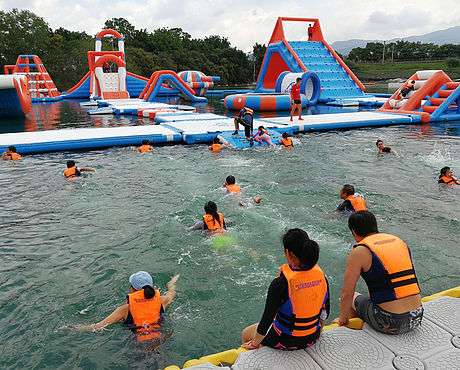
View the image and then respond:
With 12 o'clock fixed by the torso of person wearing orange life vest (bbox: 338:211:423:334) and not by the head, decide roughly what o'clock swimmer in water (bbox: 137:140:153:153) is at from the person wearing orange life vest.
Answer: The swimmer in water is roughly at 12 o'clock from the person wearing orange life vest.

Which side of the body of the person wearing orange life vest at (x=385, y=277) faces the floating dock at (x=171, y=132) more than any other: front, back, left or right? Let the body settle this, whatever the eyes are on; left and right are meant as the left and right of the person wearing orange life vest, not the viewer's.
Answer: front

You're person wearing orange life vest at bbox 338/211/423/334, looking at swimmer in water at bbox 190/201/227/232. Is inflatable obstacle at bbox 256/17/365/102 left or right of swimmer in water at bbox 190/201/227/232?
right

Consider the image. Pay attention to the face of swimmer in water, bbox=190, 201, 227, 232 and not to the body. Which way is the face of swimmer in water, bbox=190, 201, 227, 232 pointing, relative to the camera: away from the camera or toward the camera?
away from the camera

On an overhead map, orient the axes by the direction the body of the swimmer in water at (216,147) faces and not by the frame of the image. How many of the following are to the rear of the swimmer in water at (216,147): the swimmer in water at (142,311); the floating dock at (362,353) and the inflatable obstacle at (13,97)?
2

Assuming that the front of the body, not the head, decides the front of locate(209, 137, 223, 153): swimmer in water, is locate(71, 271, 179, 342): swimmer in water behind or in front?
behind

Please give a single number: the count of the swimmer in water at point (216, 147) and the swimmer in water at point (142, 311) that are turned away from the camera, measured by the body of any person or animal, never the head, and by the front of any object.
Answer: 2

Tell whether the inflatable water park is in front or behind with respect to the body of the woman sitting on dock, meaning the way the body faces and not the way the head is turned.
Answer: in front

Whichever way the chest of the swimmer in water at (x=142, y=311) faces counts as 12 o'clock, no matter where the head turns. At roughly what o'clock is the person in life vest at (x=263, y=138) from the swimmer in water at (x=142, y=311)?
the person in life vest at (x=263, y=138) is roughly at 1 o'clock from the swimmer in water at (x=142, y=311).

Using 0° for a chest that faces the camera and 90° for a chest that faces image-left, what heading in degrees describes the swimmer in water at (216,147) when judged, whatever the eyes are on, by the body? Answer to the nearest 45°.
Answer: approximately 180°

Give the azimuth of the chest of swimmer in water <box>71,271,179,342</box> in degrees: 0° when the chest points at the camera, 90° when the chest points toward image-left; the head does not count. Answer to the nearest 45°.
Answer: approximately 180°

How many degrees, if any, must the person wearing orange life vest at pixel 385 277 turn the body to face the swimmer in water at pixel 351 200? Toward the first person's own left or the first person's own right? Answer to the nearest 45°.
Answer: approximately 45° to the first person's own right

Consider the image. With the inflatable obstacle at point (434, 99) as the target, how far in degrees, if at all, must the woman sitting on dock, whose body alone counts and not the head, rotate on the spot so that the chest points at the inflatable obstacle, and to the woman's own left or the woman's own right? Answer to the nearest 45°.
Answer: approximately 45° to the woman's own right

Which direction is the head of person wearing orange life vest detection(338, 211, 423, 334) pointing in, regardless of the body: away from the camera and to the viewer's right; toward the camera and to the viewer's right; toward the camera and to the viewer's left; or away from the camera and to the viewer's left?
away from the camera and to the viewer's left

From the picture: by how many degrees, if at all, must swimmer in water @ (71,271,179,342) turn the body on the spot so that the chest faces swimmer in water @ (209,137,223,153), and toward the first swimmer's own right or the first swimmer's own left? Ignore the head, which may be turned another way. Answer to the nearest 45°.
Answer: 0° — they already face them
